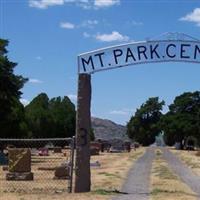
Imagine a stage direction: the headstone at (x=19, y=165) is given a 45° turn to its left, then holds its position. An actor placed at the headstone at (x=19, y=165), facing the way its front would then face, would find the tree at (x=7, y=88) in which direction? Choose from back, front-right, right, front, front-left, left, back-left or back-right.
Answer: back-left

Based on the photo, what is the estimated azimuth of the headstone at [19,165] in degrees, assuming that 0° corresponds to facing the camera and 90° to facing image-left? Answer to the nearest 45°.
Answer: approximately 0°
